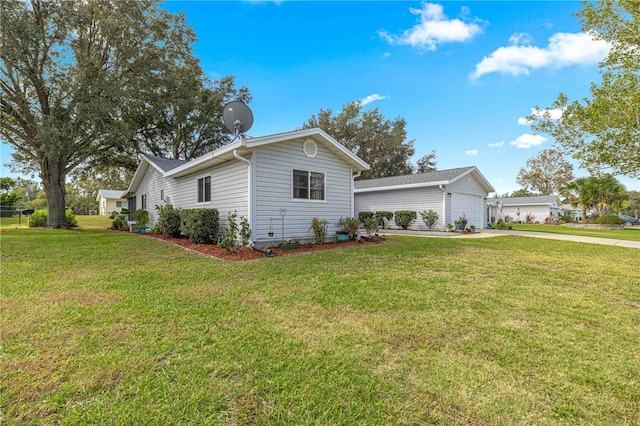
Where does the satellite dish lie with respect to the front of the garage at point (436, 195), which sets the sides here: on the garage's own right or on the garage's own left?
on the garage's own right

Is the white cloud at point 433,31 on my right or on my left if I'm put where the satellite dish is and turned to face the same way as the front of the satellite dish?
on my left

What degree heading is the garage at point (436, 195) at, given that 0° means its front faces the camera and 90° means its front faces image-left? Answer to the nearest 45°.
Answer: approximately 315°

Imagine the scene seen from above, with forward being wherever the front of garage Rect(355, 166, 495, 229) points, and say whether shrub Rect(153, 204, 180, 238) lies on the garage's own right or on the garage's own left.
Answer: on the garage's own right

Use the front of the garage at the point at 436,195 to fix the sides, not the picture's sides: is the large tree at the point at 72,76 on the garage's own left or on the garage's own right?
on the garage's own right
